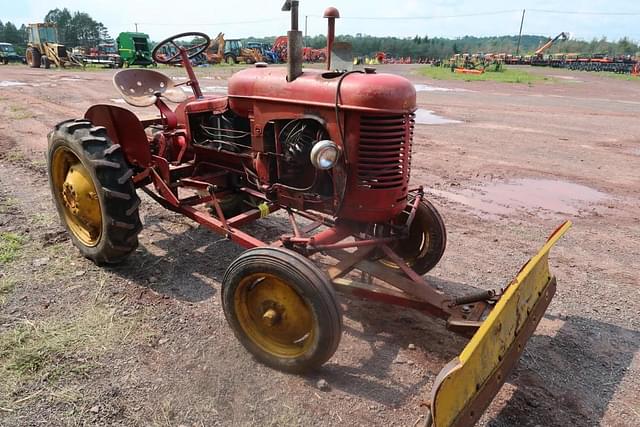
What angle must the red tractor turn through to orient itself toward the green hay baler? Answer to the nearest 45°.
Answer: approximately 135° to its left

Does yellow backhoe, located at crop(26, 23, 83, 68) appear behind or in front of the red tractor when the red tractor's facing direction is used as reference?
behind

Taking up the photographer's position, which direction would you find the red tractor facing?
facing the viewer and to the right of the viewer
